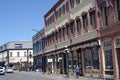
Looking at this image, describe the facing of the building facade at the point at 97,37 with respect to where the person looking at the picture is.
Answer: facing the viewer and to the left of the viewer
